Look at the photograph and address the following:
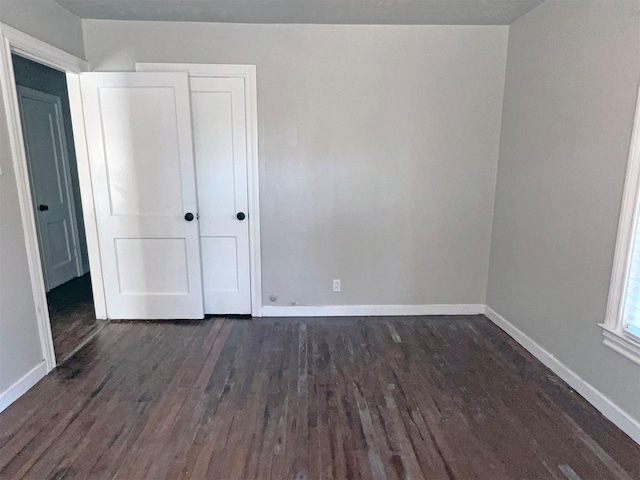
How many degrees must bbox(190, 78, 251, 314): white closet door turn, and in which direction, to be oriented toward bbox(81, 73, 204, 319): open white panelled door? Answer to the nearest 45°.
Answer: approximately 90° to its right

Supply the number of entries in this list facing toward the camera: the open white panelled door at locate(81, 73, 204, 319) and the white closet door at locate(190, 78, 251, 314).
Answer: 2

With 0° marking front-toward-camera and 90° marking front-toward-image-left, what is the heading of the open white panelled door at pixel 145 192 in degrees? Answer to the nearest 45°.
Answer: approximately 0°

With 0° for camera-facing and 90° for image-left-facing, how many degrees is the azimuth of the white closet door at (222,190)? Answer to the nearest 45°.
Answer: approximately 0°
